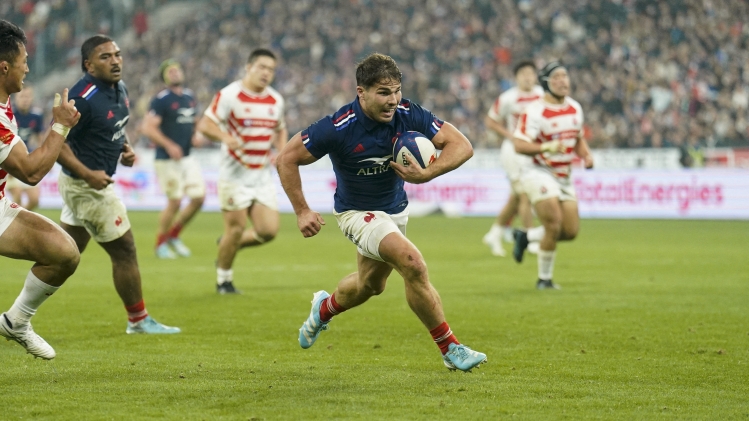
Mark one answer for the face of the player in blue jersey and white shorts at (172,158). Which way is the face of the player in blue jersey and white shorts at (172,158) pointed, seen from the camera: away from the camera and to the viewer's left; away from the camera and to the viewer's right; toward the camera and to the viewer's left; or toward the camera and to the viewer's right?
toward the camera and to the viewer's right

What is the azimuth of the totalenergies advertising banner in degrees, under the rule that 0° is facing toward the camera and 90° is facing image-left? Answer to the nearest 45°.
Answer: approximately 0°

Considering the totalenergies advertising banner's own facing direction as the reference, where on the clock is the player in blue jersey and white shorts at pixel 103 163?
The player in blue jersey and white shorts is roughly at 1 o'clock from the totalenergies advertising banner.

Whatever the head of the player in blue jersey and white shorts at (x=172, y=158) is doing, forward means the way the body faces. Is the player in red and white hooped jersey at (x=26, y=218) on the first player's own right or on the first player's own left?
on the first player's own right

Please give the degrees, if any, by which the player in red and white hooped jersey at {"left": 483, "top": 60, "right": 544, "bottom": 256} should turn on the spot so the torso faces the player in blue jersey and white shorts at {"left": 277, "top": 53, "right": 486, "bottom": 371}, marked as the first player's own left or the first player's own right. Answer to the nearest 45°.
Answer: approximately 45° to the first player's own right

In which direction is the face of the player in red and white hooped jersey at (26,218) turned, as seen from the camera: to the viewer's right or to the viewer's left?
to the viewer's right

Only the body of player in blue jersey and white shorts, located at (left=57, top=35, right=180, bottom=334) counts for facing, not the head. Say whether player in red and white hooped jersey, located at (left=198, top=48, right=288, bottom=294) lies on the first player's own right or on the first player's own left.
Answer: on the first player's own left

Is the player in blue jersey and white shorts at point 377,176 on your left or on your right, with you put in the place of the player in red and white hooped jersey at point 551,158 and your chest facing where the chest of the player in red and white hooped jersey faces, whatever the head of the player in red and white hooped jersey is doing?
on your right

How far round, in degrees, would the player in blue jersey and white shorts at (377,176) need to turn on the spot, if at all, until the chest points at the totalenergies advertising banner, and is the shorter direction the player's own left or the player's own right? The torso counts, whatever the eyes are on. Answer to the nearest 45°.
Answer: approximately 135° to the player's own left

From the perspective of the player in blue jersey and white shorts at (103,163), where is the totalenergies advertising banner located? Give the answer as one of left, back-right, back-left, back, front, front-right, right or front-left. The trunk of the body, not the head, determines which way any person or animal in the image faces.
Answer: left

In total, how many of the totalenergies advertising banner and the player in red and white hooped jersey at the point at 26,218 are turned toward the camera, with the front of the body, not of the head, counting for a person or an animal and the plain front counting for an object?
1

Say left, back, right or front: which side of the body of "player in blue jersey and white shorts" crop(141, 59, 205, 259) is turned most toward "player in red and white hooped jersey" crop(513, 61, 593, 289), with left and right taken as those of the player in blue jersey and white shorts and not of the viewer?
front

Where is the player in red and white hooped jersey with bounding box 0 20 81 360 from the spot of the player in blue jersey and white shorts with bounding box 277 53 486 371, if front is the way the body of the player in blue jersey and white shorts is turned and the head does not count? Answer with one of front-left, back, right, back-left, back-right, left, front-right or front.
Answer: back-right
